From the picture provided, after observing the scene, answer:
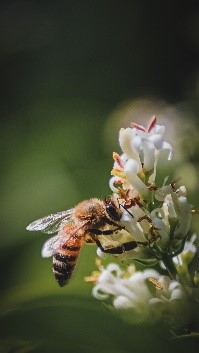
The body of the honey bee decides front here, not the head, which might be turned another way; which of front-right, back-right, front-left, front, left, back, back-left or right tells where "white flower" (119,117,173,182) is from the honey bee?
front-right

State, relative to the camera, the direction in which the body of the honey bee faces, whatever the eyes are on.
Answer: to the viewer's right
